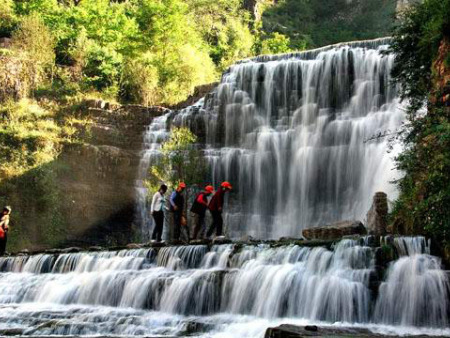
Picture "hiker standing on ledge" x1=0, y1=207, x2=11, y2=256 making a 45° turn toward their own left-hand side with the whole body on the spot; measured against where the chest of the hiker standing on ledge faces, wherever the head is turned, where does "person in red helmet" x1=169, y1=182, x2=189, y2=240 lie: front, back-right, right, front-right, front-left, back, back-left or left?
right

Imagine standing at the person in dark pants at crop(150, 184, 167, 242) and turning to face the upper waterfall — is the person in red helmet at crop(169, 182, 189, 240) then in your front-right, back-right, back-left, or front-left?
front-right

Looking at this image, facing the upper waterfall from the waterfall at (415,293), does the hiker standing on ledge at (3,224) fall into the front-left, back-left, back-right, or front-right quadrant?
front-left

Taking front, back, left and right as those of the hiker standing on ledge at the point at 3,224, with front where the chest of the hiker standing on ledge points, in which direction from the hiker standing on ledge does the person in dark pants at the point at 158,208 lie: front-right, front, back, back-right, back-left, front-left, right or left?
front-right

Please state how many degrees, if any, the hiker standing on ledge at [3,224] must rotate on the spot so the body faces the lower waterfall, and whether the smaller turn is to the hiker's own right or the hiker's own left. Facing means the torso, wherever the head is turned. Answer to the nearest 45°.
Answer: approximately 45° to the hiker's own right

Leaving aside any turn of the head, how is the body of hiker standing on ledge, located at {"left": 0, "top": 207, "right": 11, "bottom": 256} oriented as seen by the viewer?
to the viewer's right

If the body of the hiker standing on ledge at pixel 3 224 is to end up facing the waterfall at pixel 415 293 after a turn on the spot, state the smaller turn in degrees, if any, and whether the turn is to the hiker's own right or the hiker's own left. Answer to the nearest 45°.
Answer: approximately 45° to the hiker's own right

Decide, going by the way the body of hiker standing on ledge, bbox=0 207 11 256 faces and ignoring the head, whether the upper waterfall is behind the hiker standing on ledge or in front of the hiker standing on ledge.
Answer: in front
